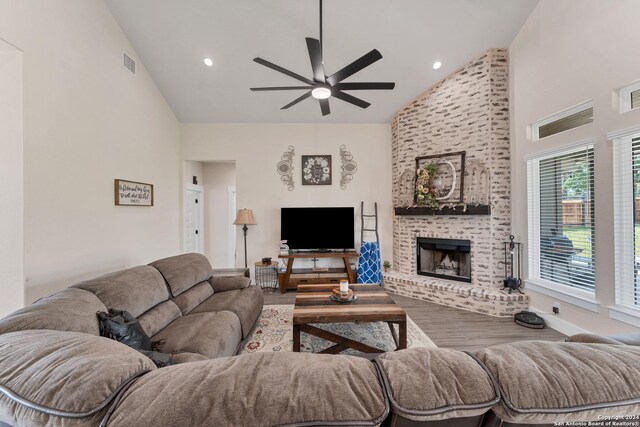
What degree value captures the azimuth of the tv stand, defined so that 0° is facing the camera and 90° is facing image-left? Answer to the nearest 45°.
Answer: approximately 0°

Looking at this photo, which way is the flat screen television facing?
toward the camera

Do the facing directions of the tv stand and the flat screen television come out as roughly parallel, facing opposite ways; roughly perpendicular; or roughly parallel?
roughly parallel

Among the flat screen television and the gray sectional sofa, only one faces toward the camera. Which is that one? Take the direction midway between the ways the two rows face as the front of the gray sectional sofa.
the flat screen television

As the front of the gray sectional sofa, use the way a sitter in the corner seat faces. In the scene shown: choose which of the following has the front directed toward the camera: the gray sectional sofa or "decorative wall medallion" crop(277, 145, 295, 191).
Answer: the decorative wall medallion

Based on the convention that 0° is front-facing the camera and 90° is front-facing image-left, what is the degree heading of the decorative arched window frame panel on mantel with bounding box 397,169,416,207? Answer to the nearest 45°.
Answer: approximately 45°

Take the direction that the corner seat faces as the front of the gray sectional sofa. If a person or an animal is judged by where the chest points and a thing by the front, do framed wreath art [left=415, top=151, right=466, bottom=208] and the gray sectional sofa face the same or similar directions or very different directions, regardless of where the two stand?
very different directions

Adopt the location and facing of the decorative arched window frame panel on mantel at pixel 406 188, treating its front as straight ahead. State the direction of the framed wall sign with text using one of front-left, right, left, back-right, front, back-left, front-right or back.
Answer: front

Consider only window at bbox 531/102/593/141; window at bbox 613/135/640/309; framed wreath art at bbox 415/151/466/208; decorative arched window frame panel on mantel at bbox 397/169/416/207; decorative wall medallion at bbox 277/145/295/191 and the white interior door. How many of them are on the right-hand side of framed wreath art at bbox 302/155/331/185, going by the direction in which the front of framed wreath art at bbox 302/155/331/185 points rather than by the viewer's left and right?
2

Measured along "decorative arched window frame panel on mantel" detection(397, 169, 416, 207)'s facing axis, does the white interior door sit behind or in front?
in front

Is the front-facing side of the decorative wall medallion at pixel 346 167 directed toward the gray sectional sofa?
yes

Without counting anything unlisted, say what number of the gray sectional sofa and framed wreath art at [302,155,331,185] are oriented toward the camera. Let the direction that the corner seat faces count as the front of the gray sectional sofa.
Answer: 1

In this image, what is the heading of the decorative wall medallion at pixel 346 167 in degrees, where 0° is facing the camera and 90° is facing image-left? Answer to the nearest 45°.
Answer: approximately 0°

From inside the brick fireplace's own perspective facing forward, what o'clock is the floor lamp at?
The floor lamp is roughly at 1 o'clock from the brick fireplace.

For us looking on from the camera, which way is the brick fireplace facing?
facing the viewer and to the left of the viewer

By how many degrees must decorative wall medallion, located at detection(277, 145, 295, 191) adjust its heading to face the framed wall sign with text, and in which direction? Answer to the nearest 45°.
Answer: approximately 45° to its right
